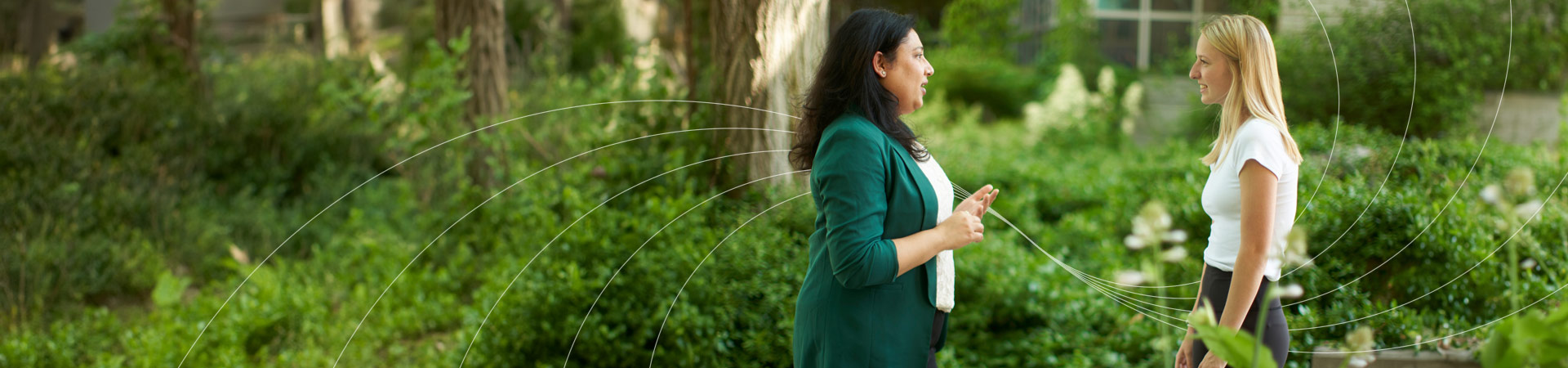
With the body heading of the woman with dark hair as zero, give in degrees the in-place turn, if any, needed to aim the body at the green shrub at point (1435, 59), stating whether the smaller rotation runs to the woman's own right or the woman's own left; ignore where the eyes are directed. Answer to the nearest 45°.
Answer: approximately 45° to the woman's own left

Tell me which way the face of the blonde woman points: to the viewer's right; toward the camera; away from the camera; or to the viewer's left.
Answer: to the viewer's left

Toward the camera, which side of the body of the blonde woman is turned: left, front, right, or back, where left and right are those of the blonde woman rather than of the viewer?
left

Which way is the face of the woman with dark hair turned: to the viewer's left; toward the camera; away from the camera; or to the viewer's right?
to the viewer's right

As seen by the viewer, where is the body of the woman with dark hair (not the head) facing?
to the viewer's right

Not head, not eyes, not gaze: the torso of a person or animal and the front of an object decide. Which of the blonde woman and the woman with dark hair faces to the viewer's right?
the woman with dark hair

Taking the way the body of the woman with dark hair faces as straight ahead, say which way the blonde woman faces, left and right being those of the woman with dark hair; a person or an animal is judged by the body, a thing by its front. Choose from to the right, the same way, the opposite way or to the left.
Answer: the opposite way

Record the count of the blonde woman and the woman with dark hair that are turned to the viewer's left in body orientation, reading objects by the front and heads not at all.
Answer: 1
